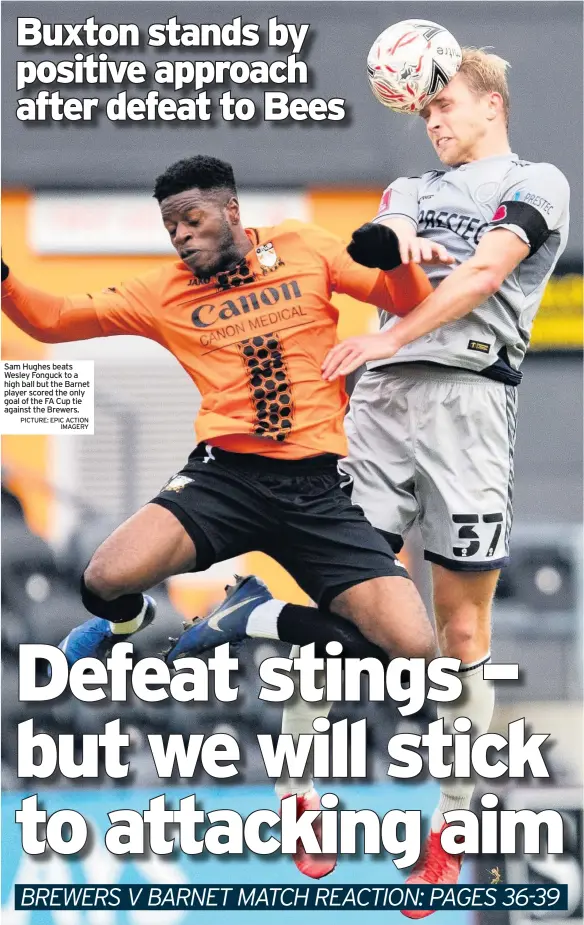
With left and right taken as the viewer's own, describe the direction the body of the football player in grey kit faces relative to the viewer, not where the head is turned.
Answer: facing the viewer and to the left of the viewer

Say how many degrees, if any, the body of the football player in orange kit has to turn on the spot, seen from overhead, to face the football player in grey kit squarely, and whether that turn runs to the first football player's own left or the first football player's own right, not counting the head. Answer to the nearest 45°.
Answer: approximately 90° to the first football player's own left

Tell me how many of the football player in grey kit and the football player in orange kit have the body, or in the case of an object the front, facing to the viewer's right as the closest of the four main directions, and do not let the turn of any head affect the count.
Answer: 0

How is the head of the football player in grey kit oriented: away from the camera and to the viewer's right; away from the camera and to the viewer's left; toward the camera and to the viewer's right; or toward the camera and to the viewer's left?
toward the camera and to the viewer's left

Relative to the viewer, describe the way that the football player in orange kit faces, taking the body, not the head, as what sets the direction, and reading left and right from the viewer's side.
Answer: facing the viewer
